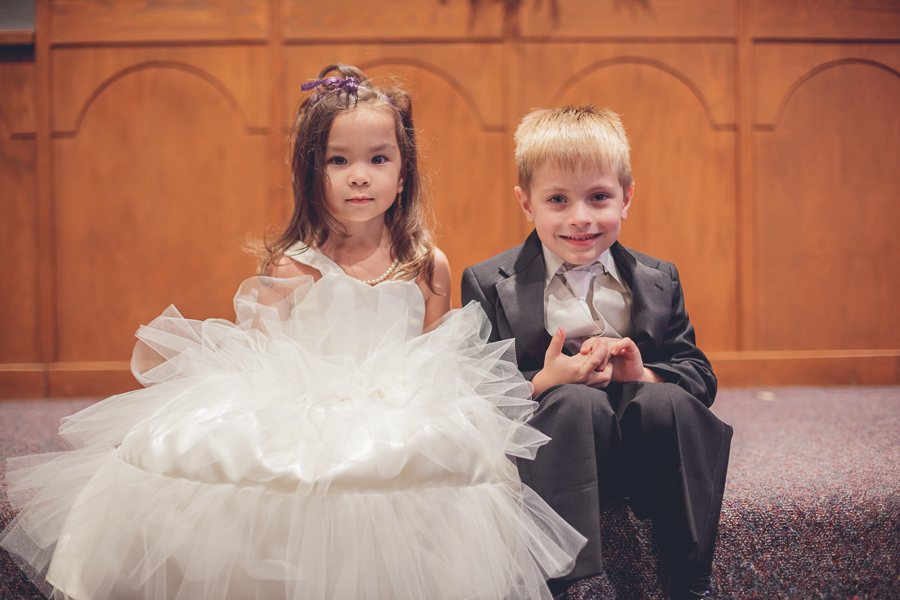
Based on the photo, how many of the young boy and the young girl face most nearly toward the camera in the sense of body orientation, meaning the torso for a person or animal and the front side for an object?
2
